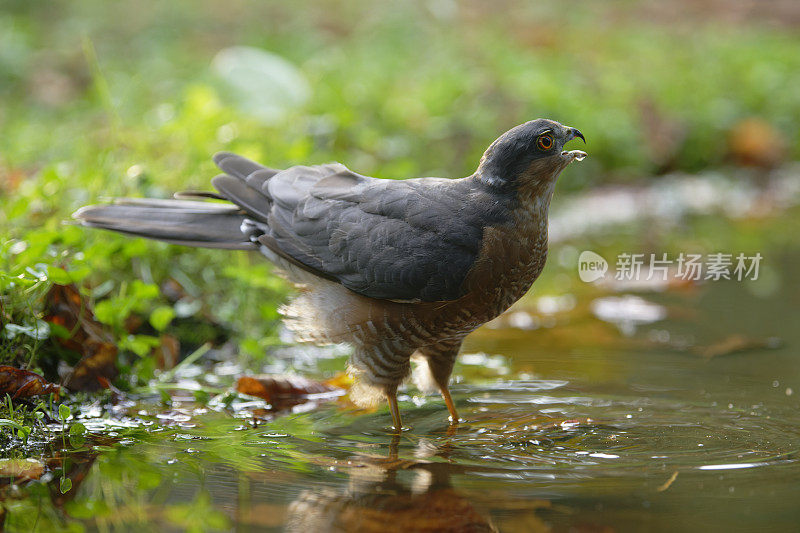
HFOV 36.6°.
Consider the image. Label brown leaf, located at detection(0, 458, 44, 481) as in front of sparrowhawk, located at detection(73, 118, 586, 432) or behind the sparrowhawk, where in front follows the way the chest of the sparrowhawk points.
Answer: behind

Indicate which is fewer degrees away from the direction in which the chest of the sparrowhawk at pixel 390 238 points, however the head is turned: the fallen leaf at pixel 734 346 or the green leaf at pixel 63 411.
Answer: the fallen leaf

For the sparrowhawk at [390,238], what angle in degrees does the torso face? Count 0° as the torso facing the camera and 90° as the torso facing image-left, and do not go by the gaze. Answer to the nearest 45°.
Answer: approximately 270°

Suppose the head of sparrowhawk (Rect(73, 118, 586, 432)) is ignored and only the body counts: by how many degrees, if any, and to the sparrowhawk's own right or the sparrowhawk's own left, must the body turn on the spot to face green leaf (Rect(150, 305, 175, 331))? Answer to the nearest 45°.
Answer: approximately 135° to the sparrowhawk's own left

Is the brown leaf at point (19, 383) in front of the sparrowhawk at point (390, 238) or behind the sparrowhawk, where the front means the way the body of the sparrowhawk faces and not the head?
behind

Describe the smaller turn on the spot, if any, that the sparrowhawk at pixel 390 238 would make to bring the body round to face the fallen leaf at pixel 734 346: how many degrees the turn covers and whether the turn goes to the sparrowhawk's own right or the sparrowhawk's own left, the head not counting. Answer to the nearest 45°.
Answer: approximately 45° to the sparrowhawk's own left

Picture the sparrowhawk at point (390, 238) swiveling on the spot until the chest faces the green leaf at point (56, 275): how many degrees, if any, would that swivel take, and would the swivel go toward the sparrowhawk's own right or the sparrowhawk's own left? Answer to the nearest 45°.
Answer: approximately 180°

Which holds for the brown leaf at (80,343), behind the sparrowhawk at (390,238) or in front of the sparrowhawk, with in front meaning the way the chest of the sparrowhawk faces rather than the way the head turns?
behind
